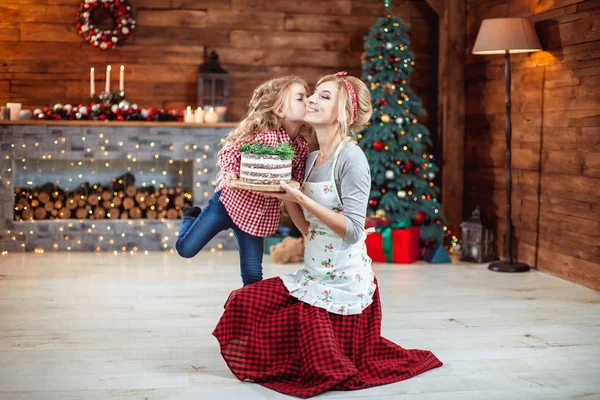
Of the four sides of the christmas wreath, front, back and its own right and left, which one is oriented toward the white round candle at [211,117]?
left

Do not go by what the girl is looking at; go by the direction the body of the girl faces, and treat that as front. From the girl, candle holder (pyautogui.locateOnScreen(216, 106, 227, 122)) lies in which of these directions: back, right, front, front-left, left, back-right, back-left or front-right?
back-left

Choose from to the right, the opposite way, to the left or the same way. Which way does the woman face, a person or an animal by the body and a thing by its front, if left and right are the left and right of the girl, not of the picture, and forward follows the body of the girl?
to the right

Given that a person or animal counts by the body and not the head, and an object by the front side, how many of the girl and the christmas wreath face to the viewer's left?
0

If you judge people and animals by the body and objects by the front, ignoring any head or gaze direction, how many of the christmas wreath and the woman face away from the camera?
0

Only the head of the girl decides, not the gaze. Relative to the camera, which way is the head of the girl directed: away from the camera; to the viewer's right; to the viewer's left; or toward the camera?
to the viewer's right

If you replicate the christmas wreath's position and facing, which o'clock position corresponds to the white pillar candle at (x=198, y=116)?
The white pillar candle is roughly at 10 o'clock from the christmas wreath.

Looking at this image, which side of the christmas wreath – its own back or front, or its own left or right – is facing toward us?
front

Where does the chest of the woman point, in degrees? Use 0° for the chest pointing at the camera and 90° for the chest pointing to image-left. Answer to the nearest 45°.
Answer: approximately 45°

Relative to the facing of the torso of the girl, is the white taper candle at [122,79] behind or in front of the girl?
behind

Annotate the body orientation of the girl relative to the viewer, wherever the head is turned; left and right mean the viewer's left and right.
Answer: facing the viewer and to the right of the viewer

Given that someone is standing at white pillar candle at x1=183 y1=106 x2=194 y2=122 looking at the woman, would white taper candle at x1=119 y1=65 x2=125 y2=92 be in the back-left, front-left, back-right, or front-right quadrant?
back-right

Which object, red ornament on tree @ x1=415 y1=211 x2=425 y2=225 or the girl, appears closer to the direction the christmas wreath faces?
the girl

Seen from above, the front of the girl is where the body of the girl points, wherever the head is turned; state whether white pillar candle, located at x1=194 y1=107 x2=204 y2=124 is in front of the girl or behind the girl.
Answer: behind
